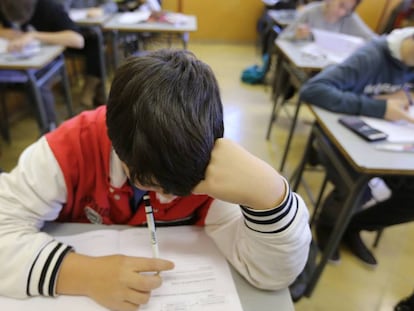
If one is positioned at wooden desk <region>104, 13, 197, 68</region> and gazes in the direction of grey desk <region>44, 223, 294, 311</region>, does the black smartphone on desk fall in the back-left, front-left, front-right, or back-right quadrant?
front-left

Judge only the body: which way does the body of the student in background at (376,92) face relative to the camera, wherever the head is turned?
toward the camera

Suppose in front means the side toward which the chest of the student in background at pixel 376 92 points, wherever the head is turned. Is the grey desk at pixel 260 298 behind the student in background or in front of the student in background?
in front

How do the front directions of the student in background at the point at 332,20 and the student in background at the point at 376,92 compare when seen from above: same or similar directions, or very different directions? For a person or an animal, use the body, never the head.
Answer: same or similar directions

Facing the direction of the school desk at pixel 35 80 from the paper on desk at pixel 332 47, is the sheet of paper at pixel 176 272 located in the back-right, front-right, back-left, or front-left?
front-left

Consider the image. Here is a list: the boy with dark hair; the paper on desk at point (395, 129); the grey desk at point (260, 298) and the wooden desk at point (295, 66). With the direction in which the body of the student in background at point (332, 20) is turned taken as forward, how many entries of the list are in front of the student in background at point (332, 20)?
4

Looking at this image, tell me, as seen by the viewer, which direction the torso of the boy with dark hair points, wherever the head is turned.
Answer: toward the camera

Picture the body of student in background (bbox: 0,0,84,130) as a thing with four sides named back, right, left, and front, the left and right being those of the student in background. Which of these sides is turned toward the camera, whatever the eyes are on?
front

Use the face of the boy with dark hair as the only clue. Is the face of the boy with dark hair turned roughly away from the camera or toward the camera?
toward the camera

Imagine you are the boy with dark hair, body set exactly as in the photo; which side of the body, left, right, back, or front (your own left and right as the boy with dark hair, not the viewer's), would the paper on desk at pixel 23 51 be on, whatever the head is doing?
back

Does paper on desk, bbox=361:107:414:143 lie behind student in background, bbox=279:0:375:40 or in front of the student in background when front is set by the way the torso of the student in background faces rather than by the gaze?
in front

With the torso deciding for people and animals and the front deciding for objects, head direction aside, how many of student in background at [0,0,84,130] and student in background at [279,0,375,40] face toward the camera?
2

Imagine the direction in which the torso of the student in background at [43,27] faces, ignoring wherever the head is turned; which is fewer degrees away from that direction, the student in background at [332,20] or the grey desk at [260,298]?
the grey desk

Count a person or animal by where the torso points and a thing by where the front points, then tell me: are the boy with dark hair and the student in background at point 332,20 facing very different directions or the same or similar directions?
same or similar directions

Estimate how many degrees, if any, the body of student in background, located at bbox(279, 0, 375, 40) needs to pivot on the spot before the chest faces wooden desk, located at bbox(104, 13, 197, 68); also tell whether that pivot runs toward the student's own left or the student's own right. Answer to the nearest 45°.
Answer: approximately 90° to the student's own right
